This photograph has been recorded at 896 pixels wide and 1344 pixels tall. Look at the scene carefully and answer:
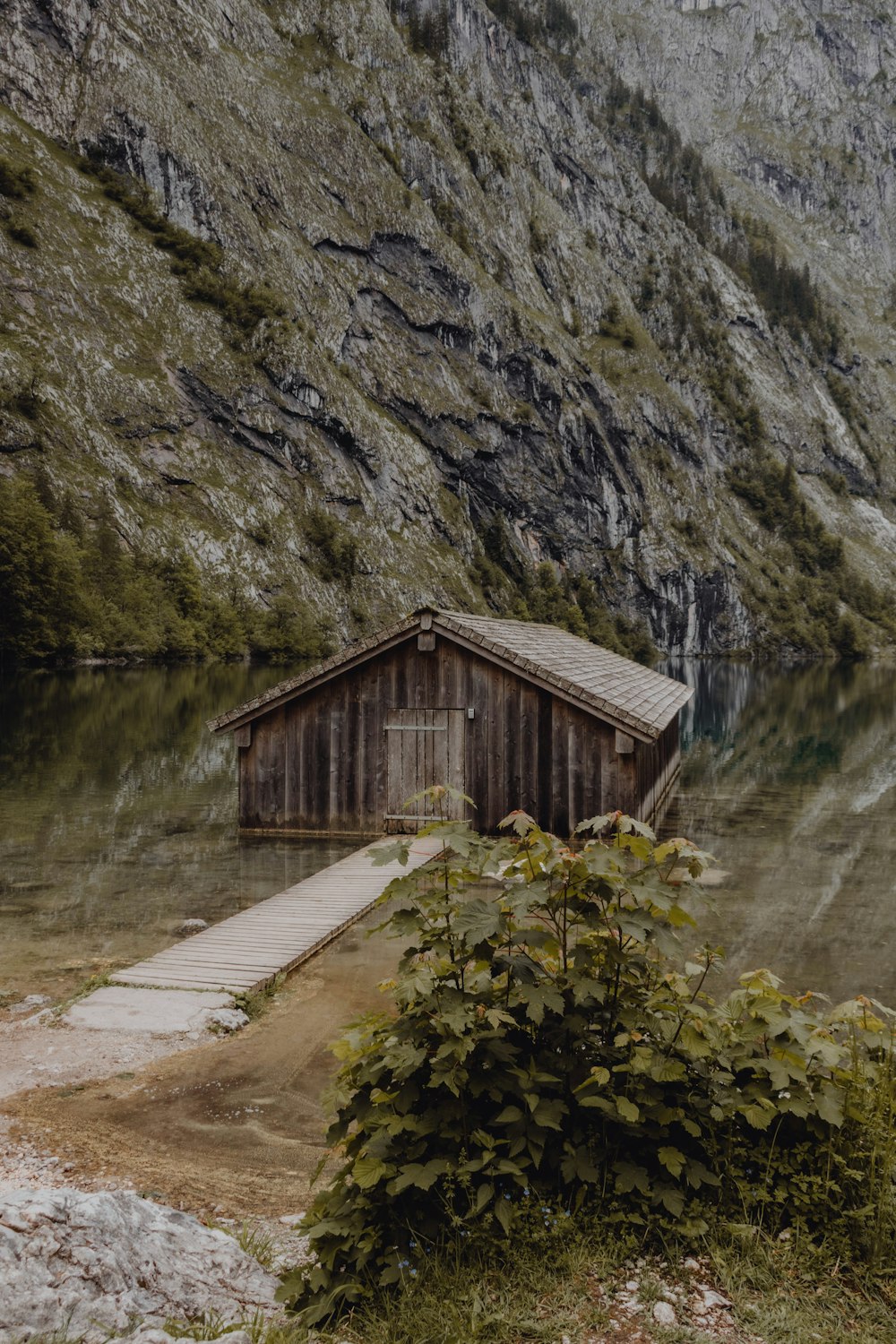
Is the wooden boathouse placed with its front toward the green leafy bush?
yes

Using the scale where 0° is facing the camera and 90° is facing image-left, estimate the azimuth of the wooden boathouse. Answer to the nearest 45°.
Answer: approximately 0°

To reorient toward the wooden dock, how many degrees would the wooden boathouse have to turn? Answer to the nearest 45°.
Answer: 0° — it already faces it

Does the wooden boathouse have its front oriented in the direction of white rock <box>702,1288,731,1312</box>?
yes

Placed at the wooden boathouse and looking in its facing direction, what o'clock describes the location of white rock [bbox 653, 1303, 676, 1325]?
The white rock is roughly at 12 o'clock from the wooden boathouse.

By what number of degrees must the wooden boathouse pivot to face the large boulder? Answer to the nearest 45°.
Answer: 0° — it already faces it
